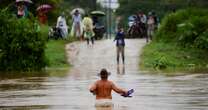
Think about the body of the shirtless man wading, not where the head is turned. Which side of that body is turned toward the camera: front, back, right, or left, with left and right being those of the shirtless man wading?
back

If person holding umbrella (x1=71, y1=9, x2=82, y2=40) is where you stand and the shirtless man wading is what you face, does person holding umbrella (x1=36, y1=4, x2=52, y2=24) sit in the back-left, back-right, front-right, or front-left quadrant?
back-right

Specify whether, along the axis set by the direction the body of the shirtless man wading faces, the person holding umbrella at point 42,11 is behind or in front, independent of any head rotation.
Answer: in front

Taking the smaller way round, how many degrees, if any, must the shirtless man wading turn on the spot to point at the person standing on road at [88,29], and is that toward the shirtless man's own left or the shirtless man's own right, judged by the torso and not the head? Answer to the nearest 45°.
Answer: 0° — they already face them

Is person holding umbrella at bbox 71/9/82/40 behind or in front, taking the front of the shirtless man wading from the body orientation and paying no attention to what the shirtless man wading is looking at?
in front
